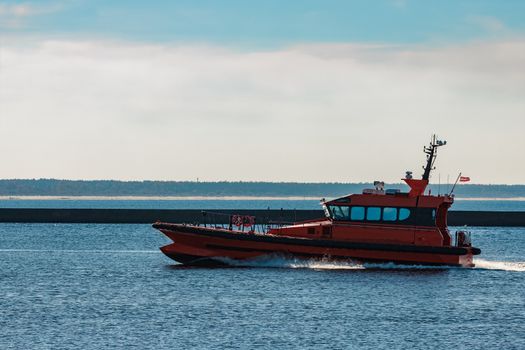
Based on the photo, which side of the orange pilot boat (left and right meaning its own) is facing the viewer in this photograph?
left
